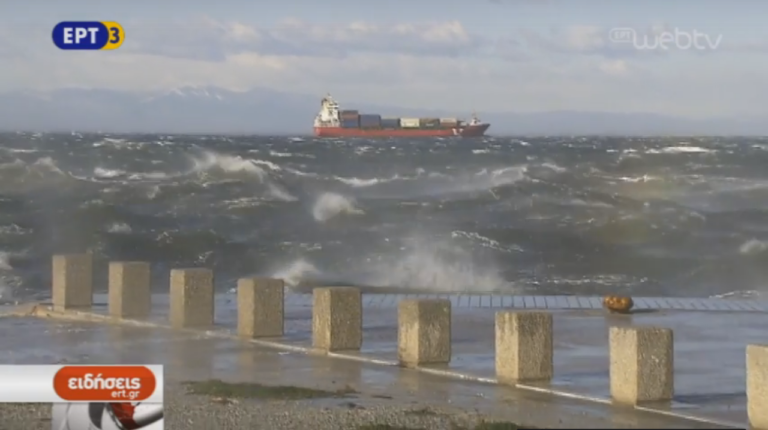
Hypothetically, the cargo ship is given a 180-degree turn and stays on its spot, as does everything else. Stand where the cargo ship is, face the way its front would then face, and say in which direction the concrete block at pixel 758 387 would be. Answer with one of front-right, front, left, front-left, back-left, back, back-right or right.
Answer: left

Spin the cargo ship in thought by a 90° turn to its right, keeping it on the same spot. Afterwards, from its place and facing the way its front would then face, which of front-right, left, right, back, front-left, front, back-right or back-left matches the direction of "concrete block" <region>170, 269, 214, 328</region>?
front

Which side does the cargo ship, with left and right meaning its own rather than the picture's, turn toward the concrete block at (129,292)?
right

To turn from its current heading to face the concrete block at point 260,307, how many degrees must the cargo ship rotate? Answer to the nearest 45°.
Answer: approximately 90° to its right

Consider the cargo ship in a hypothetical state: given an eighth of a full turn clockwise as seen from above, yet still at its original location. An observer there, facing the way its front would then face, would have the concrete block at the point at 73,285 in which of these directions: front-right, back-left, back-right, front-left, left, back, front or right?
front-right

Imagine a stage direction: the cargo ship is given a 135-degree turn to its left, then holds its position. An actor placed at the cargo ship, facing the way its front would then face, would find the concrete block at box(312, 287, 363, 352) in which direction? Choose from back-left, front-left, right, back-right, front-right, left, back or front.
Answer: back-left

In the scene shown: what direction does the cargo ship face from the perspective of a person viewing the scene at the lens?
facing to the right of the viewer

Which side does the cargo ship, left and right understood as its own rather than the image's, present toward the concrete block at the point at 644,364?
right
